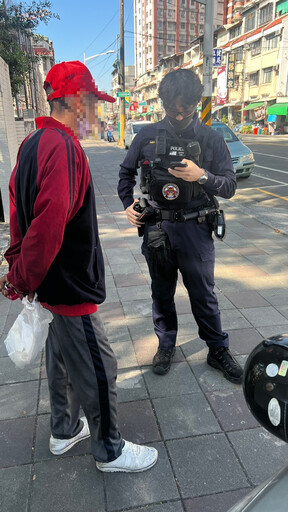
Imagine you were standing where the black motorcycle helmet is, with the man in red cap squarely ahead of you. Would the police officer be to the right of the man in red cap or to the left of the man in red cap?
right

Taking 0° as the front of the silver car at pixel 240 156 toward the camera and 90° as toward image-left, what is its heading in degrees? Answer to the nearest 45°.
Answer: approximately 315°

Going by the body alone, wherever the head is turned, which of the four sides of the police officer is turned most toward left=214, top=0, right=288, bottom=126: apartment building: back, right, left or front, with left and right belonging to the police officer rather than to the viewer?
back

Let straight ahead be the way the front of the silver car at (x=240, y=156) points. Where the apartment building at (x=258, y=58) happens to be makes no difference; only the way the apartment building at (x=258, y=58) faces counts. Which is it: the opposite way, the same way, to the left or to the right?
to the right

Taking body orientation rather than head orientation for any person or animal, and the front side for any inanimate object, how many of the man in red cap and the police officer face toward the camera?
1

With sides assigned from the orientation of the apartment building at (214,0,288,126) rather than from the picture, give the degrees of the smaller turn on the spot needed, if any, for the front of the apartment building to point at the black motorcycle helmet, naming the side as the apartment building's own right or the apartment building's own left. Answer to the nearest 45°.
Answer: approximately 45° to the apartment building's own left

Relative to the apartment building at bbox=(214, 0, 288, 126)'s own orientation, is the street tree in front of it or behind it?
in front

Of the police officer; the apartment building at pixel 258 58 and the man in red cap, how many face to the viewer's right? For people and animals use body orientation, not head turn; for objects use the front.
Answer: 1

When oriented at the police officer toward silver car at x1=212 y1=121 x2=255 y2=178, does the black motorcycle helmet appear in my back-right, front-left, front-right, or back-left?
back-right

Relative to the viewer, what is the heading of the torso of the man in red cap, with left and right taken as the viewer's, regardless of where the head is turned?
facing to the right of the viewer

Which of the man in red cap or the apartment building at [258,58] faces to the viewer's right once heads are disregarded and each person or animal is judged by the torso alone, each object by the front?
the man in red cap

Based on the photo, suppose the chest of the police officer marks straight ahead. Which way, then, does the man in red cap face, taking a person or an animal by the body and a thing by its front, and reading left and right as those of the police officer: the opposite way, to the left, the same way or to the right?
to the left

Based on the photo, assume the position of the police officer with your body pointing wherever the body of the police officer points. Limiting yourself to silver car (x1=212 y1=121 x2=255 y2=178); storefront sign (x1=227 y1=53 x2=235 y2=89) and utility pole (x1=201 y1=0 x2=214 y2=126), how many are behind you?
3

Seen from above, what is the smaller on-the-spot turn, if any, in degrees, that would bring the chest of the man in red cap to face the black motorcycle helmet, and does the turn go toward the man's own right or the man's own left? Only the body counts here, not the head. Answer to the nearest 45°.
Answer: approximately 45° to the man's own right

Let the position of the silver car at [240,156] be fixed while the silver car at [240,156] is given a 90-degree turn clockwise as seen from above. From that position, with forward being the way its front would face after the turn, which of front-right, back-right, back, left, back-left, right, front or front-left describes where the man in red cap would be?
front-left
